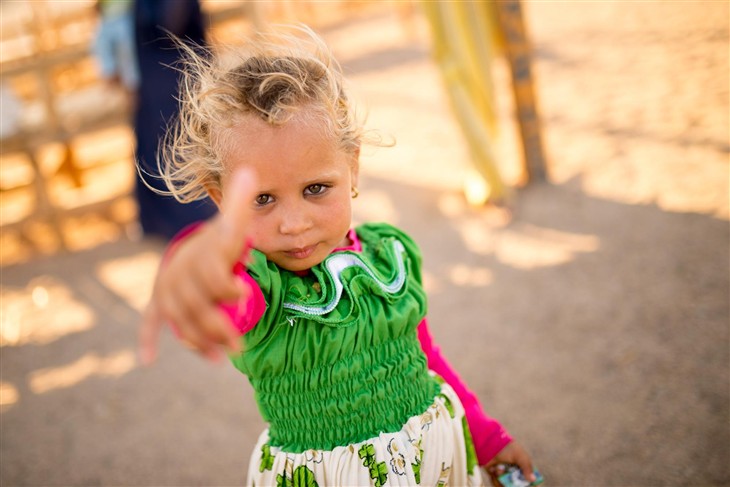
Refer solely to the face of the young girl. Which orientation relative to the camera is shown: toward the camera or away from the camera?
toward the camera

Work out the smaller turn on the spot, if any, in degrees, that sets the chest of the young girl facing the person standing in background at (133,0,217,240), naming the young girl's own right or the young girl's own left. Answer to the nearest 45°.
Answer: approximately 180°

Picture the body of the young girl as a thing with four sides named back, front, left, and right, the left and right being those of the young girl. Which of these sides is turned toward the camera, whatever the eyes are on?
front

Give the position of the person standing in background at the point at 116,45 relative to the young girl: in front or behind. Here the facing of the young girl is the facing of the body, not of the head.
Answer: behind
